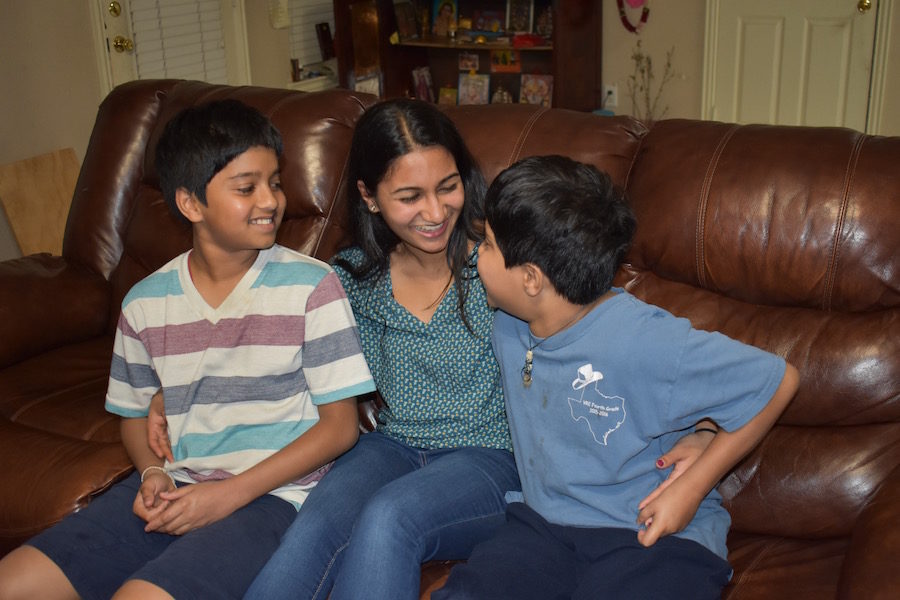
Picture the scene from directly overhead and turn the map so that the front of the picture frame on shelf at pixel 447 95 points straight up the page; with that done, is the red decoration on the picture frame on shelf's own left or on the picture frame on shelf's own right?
on the picture frame on shelf's own left

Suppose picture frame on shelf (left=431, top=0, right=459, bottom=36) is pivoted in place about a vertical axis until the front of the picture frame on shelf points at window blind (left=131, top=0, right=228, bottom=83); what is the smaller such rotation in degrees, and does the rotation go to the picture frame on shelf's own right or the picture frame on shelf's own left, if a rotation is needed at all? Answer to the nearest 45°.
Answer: approximately 90° to the picture frame on shelf's own right

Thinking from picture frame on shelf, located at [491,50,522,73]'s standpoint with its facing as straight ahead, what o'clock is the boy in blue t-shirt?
The boy in blue t-shirt is roughly at 12 o'clock from the picture frame on shelf.
